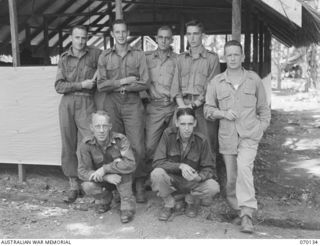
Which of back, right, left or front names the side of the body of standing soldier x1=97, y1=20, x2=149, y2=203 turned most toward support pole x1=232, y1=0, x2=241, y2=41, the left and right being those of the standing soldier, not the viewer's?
left

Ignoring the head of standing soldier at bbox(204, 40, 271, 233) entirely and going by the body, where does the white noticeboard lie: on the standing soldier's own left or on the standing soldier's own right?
on the standing soldier's own right

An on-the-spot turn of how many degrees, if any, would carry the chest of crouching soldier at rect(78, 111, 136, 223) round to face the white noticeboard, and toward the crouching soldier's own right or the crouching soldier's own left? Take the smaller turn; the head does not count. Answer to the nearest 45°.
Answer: approximately 135° to the crouching soldier's own right
